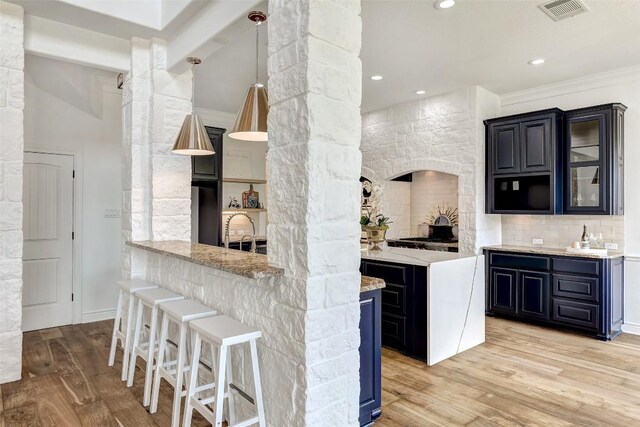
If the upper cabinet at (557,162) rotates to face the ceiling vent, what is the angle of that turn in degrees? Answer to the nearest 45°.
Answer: approximately 45° to its left

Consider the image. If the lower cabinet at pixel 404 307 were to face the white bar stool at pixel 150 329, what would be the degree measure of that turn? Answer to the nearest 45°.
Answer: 0° — it already faces it

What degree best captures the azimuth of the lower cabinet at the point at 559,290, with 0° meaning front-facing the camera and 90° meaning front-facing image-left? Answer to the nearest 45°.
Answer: approximately 45°

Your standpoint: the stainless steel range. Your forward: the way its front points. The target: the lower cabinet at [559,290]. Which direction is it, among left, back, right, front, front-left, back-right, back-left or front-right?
left

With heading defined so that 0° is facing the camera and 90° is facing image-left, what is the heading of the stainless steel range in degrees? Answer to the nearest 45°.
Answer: approximately 45°

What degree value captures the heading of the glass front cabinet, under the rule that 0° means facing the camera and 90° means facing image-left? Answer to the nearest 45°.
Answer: approximately 45°

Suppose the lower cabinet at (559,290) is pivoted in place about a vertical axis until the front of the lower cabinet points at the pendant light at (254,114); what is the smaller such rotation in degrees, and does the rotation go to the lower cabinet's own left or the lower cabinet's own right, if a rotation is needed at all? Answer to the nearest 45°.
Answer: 0° — it already faces it

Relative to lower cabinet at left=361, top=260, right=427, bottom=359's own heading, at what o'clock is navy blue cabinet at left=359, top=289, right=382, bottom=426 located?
The navy blue cabinet is roughly at 11 o'clock from the lower cabinet.
